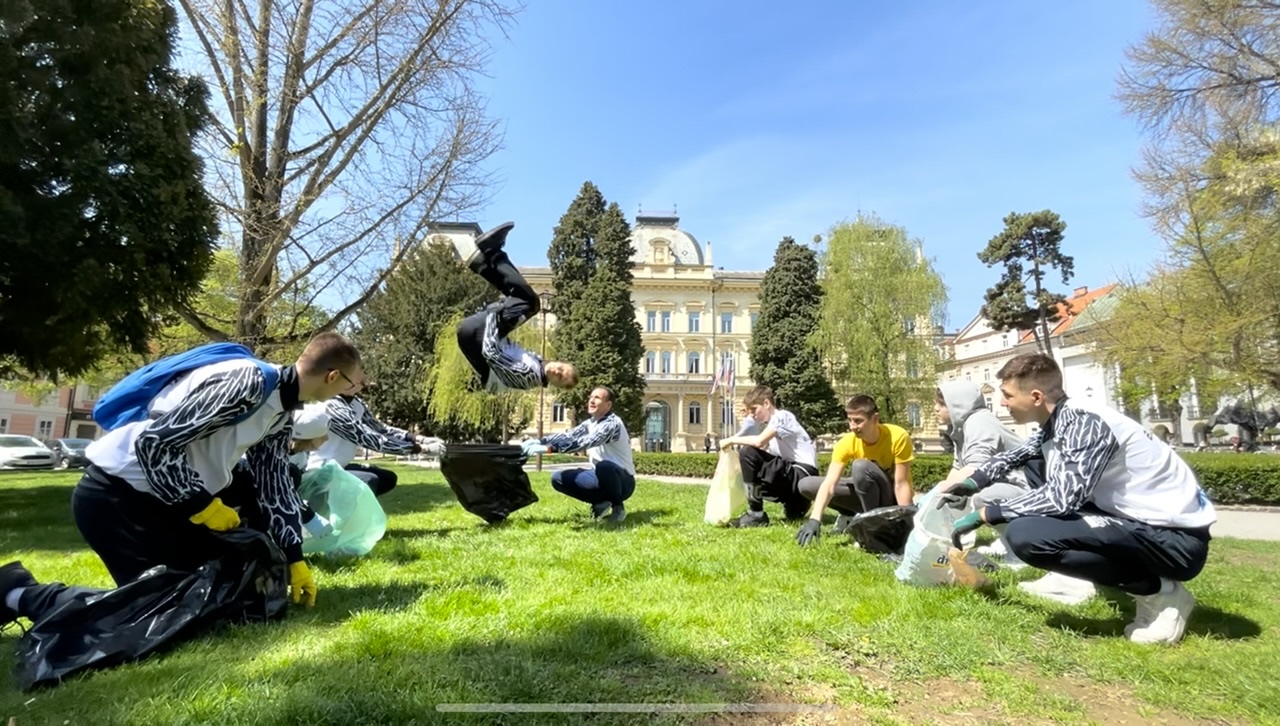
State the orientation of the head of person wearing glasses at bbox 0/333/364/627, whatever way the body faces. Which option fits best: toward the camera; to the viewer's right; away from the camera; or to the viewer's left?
to the viewer's right

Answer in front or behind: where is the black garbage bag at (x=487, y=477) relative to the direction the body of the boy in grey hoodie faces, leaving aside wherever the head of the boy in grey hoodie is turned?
in front

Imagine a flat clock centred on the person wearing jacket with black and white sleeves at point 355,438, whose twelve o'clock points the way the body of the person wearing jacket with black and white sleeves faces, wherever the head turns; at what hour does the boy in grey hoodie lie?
The boy in grey hoodie is roughly at 1 o'clock from the person wearing jacket with black and white sleeves.

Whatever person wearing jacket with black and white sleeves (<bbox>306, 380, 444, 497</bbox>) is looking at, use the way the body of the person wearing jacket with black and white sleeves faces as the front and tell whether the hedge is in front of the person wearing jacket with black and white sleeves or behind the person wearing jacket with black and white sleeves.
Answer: in front

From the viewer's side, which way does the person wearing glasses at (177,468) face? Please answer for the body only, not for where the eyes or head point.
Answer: to the viewer's right

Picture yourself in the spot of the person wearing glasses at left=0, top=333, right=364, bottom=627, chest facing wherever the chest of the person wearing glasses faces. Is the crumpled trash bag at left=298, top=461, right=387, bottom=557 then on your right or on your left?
on your left

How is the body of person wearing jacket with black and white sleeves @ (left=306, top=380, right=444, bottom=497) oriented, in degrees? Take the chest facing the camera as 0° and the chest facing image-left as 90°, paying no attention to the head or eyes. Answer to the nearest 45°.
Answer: approximately 270°

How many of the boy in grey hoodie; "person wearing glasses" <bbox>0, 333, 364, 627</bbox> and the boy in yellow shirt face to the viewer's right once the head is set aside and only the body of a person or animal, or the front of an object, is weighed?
1

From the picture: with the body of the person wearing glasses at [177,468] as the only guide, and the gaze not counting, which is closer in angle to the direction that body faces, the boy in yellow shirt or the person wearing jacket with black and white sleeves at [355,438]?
the boy in yellow shirt

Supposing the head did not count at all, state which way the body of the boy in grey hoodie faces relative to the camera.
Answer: to the viewer's left

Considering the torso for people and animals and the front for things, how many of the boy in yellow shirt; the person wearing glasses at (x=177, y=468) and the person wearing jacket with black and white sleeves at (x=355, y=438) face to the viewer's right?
2
